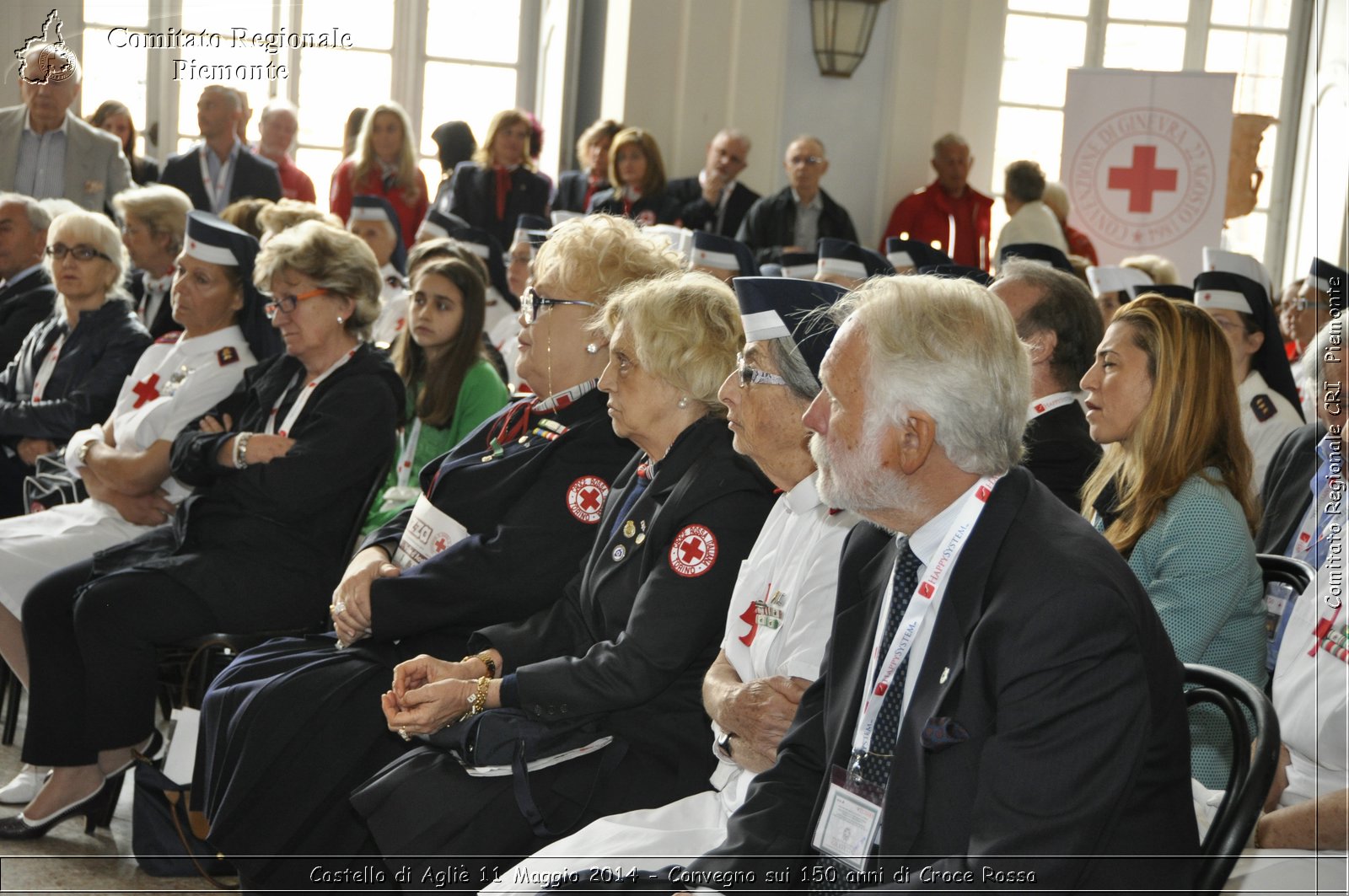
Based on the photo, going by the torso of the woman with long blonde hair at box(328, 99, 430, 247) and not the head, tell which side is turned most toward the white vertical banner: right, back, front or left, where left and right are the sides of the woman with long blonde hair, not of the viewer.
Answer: left

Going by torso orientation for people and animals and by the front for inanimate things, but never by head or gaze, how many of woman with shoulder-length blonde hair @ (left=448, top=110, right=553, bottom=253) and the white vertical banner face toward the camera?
2

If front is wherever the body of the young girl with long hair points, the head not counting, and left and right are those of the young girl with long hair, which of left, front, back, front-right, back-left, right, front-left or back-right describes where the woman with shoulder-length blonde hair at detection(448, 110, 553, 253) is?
back-right

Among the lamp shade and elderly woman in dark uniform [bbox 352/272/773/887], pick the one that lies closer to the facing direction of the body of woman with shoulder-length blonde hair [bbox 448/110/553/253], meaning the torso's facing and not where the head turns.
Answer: the elderly woman in dark uniform

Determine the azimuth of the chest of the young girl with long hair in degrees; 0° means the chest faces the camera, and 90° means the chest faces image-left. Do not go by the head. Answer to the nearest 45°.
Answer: approximately 45°

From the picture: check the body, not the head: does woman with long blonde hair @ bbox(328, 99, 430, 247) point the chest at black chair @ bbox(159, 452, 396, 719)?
yes
